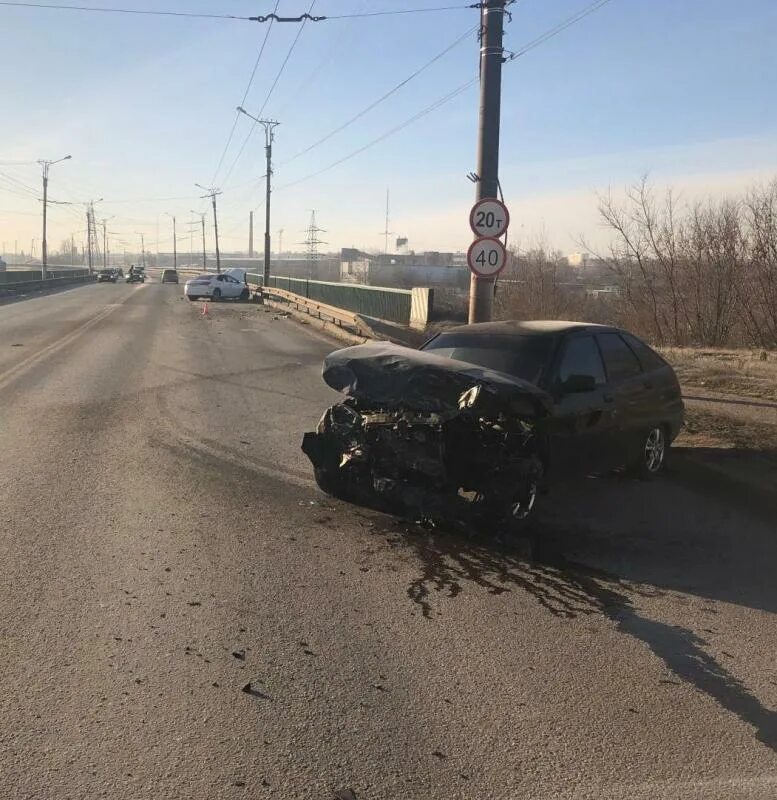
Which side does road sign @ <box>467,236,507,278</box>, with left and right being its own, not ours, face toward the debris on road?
front

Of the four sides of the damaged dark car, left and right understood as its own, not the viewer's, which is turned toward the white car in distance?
right

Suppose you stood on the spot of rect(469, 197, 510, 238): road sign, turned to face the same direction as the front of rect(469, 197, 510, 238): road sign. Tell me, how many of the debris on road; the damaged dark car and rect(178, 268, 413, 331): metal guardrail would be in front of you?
2

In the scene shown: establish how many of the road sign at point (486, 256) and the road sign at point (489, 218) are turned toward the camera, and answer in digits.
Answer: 2

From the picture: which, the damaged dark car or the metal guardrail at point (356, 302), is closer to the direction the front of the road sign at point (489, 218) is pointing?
the damaged dark car

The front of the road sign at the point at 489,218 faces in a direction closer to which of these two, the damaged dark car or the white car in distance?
the damaged dark car

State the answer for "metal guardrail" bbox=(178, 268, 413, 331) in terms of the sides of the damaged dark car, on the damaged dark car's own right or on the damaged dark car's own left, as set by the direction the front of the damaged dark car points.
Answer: on the damaged dark car's own right

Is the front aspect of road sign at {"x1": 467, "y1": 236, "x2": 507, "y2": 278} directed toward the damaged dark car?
yes

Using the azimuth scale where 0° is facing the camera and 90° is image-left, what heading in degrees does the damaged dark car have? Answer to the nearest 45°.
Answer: approximately 45°

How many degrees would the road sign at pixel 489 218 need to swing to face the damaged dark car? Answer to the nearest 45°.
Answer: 0° — it already faces it

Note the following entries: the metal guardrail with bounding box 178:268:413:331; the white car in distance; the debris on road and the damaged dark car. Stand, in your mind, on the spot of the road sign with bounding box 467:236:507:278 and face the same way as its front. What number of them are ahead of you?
2

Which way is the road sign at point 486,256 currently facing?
toward the camera

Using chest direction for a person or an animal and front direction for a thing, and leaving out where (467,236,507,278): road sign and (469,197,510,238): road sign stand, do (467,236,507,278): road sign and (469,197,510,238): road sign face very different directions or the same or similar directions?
same or similar directions

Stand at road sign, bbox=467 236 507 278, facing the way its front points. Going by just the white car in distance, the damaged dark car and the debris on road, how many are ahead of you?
2

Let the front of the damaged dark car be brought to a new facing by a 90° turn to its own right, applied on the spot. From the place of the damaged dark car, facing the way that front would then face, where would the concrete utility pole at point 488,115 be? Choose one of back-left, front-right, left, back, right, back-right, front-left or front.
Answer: front-right

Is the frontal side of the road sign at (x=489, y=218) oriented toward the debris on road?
yes

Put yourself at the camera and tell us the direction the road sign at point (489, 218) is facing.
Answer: facing the viewer
